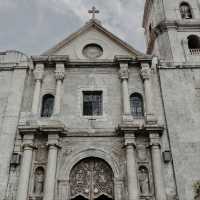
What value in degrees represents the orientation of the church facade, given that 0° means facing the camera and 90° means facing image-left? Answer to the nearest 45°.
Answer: approximately 0°
